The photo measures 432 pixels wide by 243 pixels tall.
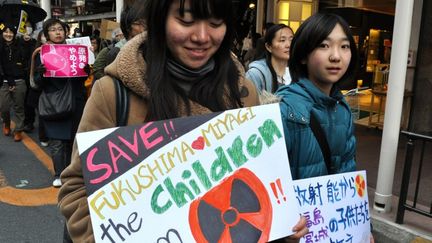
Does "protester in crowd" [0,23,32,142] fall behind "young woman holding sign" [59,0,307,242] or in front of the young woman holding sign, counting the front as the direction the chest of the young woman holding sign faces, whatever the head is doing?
behind

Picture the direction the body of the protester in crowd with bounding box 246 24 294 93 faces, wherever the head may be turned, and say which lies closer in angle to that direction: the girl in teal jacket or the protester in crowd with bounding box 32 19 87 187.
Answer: the girl in teal jacket
